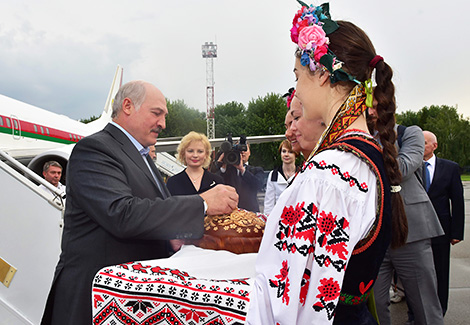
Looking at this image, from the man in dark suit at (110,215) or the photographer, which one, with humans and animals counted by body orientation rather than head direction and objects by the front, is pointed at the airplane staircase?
the photographer

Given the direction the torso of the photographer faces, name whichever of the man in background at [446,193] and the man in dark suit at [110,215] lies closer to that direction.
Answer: the man in dark suit

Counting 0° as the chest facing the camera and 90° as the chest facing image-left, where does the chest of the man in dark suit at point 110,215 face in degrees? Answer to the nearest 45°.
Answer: approximately 270°

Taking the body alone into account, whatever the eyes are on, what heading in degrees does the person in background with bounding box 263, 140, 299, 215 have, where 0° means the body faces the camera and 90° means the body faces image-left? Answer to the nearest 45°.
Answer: approximately 0°

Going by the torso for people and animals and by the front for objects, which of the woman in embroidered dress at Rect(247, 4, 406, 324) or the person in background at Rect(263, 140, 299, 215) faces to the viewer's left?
the woman in embroidered dress

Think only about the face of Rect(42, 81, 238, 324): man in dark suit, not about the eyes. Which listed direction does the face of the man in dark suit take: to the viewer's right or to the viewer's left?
to the viewer's right

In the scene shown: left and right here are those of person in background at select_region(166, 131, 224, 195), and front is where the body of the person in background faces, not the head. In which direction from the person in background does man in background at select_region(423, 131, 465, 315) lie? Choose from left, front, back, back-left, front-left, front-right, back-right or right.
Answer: left

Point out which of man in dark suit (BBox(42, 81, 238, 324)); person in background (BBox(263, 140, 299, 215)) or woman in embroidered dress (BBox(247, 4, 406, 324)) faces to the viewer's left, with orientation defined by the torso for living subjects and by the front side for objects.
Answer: the woman in embroidered dress

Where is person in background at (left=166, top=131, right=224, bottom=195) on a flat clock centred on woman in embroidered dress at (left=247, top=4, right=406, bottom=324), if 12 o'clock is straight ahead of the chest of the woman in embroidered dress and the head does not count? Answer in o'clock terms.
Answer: The person in background is roughly at 2 o'clock from the woman in embroidered dress.

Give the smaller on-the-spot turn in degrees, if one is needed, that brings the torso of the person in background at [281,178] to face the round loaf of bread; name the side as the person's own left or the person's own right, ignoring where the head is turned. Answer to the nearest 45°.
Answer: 0° — they already face it
